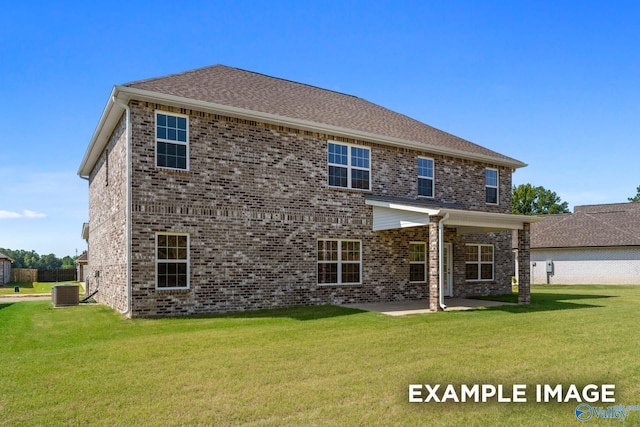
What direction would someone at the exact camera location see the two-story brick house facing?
facing away from the viewer and to the left of the viewer

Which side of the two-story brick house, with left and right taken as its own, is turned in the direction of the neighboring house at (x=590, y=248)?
right

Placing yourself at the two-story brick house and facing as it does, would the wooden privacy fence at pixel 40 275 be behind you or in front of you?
in front

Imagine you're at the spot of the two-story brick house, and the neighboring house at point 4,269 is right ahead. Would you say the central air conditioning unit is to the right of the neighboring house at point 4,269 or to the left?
left

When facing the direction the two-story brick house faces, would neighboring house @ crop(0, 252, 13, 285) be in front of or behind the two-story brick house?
in front

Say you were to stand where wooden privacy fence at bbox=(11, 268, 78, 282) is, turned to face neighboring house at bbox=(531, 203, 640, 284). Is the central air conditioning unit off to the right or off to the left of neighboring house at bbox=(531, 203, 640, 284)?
right

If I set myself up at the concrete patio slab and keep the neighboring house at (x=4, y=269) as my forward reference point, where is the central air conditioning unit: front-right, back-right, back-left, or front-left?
front-left

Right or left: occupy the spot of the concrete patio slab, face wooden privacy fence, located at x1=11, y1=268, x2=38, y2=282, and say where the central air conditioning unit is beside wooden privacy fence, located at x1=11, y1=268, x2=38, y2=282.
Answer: left
